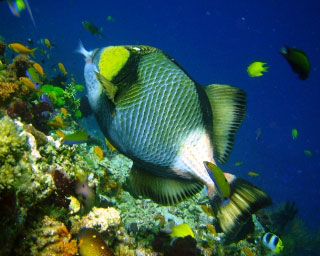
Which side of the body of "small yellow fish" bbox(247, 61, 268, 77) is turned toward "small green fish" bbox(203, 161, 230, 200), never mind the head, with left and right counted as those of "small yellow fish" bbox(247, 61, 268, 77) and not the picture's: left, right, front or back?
left

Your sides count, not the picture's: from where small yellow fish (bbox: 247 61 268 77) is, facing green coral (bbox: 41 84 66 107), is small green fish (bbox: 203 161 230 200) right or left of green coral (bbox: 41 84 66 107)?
left

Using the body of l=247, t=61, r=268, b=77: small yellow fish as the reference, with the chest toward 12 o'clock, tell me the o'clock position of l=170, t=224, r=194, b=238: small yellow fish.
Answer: l=170, t=224, r=194, b=238: small yellow fish is roughly at 9 o'clock from l=247, t=61, r=268, b=77: small yellow fish.

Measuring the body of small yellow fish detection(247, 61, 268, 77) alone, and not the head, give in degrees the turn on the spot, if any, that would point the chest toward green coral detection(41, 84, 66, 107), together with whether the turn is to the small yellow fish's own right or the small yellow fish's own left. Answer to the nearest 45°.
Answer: approximately 45° to the small yellow fish's own left

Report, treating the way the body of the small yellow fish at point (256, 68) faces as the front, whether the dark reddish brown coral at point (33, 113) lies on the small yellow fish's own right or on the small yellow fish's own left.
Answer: on the small yellow fish's own left

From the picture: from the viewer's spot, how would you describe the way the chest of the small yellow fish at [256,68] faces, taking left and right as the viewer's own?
facing to the left of the viewer

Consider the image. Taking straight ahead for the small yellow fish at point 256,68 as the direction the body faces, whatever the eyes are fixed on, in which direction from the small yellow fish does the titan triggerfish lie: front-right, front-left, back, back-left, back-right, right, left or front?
left
